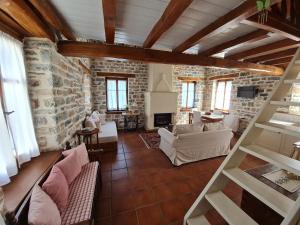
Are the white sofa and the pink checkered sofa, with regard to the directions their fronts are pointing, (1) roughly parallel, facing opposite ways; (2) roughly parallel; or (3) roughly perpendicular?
roughly perpendicular

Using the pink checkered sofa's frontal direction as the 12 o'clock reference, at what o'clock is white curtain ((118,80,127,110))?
The white curtain is roughly at 10 o'clock from the pink checkered sofa.

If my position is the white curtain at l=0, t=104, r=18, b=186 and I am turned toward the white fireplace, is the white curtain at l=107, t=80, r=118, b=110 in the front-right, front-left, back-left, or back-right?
front-left

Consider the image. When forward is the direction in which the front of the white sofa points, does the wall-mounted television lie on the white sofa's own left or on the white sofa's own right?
on the white sofa's own right

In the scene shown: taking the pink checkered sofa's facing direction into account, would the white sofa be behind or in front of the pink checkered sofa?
in front

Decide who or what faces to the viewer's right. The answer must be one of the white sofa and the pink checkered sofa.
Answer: the pink checkered sofa

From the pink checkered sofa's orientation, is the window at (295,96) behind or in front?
in front

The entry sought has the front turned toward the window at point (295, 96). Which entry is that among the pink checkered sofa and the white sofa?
the pink checkered sofa

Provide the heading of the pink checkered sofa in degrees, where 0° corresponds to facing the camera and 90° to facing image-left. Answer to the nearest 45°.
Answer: approximately 270°

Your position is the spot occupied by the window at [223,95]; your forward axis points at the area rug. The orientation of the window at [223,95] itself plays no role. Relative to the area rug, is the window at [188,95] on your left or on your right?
right

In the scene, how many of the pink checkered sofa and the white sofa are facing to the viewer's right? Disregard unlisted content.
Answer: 1
